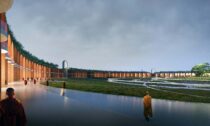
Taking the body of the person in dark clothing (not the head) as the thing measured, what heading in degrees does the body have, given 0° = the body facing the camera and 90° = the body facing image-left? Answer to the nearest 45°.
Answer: approximately 180°
